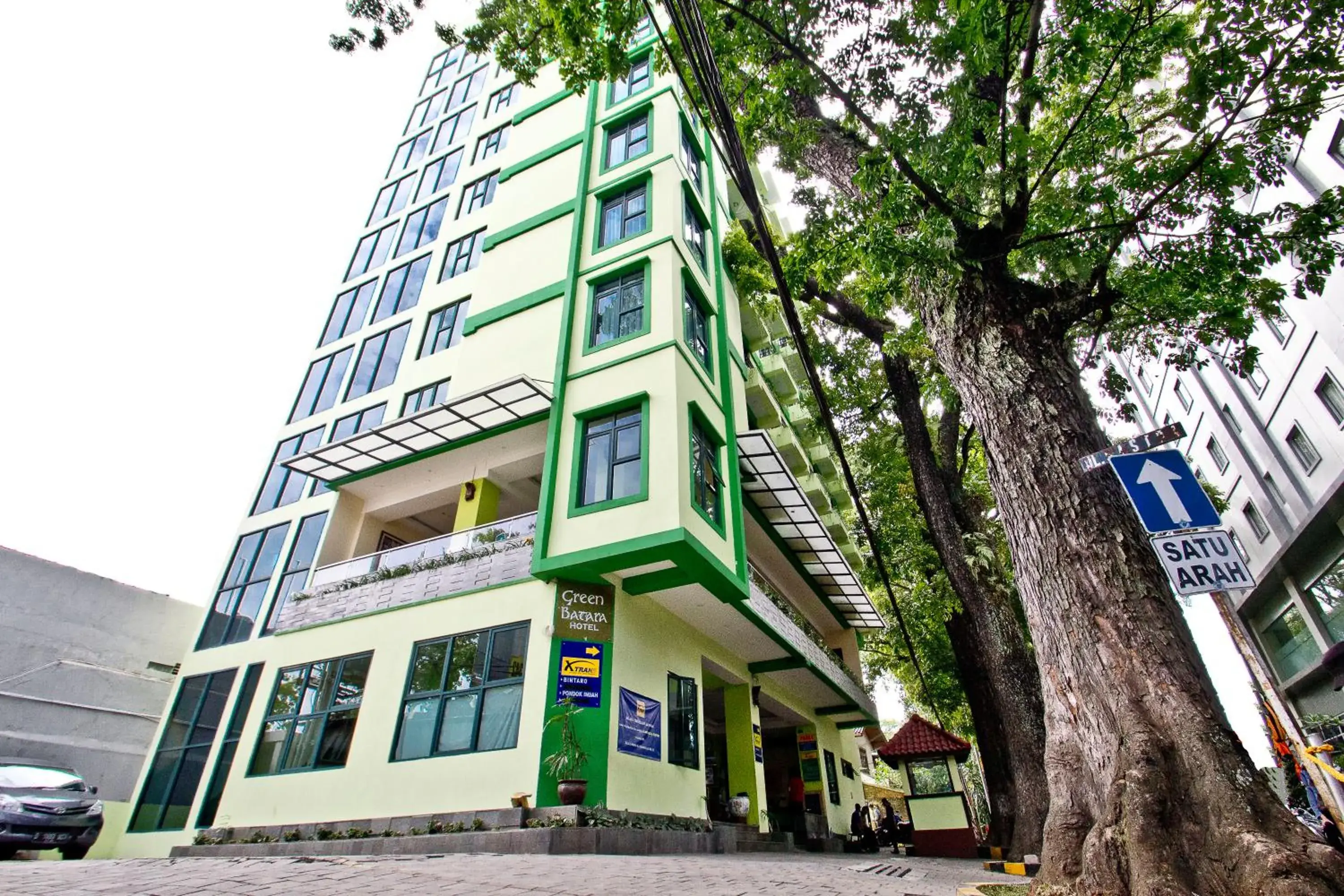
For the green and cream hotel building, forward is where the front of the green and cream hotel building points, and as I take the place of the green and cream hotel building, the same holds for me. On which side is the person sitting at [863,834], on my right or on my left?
on my left

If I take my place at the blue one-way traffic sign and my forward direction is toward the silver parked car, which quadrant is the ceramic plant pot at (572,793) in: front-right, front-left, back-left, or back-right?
front-right

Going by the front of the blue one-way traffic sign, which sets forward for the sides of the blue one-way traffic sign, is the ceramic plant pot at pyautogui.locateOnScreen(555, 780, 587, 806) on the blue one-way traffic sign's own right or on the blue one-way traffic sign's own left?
on the blue one-way traffic sign's own right

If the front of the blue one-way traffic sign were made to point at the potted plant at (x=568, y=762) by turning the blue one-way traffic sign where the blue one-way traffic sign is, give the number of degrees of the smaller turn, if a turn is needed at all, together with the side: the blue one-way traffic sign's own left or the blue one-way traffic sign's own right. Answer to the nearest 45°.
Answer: approximately 90° to the blue one-way traffic sign's own right

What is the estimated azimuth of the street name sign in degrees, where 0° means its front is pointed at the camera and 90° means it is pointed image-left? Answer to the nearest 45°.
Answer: approximately 0°

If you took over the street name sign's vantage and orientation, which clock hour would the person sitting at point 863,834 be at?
The person sitting is roughly at 5 o'clock from the street name sign.

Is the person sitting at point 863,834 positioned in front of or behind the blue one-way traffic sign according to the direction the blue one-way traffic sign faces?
behind

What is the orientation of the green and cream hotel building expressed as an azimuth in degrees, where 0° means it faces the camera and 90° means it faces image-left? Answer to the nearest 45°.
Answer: approximately 315°

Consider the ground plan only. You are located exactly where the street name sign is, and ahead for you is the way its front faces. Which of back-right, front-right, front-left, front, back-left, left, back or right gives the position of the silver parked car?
right

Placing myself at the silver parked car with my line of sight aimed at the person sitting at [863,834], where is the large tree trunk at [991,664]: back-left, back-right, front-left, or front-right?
front-right

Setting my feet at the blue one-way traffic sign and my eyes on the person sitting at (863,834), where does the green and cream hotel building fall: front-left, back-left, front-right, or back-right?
front-left

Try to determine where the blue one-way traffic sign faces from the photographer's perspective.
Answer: facing the viewer

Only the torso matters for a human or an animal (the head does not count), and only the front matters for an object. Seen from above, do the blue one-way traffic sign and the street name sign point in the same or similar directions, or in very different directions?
same or similar directions
